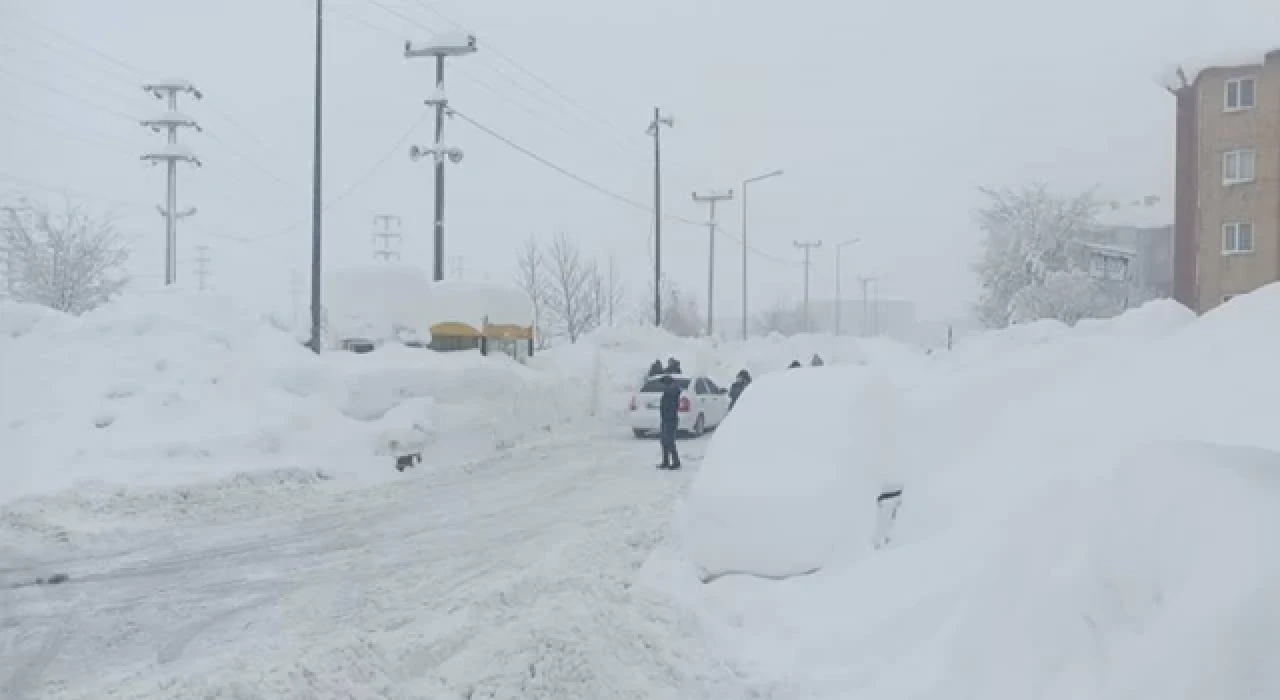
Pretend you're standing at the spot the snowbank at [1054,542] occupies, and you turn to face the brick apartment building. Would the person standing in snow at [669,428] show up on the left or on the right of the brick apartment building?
left

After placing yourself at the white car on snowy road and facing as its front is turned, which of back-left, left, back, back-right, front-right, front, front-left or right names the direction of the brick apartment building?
front-right
